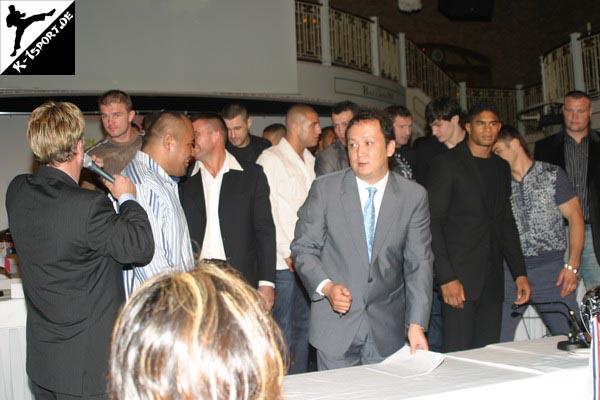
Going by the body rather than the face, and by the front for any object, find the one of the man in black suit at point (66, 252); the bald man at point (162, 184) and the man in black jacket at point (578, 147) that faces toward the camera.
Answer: the man in black jacket at point (578, 147)

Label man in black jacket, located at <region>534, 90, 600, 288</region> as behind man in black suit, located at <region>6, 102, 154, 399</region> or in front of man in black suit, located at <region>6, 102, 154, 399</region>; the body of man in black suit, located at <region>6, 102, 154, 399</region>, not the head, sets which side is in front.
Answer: in front

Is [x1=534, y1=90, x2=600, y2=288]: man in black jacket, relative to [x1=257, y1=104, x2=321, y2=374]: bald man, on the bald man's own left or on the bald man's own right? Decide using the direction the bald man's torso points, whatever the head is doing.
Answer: on the bald man's own left

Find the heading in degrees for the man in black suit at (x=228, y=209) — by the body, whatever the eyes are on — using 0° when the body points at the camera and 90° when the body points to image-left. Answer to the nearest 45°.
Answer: approximately 45°

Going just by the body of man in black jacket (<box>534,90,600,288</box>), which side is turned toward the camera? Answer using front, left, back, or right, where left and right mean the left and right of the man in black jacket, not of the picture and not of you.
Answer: front

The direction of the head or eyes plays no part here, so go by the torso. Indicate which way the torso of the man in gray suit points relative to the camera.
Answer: toward the camera

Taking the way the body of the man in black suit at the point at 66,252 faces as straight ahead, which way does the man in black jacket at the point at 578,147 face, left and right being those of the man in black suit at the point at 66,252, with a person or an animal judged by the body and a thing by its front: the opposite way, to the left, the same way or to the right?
the opposite way

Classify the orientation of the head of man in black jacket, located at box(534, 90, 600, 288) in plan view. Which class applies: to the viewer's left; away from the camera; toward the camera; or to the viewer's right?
toward the camera

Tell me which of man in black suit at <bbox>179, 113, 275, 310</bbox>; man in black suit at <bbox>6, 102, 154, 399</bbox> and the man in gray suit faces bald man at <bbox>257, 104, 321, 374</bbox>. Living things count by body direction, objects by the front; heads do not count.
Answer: man in black suit at <bbox>6, 102, 154, 399</bbox>

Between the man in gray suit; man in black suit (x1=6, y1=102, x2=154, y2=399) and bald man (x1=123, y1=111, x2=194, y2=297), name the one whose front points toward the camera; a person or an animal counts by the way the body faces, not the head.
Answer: the man in gray suit

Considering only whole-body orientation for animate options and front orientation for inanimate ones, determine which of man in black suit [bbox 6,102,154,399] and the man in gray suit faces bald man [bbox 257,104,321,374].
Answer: the man in black suit

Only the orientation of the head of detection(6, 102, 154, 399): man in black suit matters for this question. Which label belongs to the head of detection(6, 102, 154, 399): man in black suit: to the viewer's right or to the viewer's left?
to the viewer's right

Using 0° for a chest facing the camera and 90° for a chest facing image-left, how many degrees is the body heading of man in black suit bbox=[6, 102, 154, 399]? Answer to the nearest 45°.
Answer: approximately 225°
